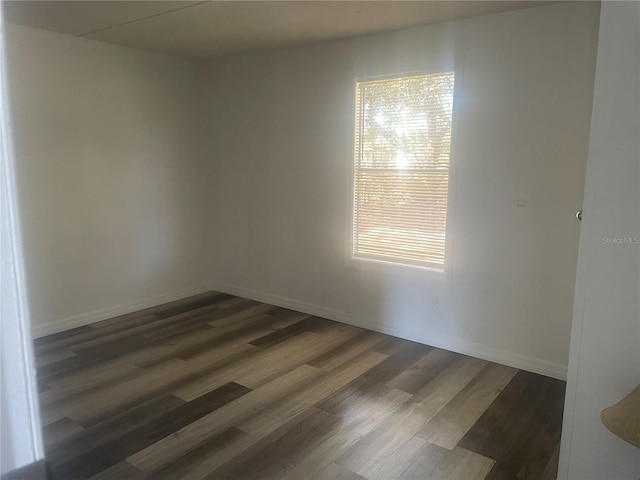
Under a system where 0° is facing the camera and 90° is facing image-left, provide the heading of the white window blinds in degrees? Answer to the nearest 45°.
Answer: approximately 45°
